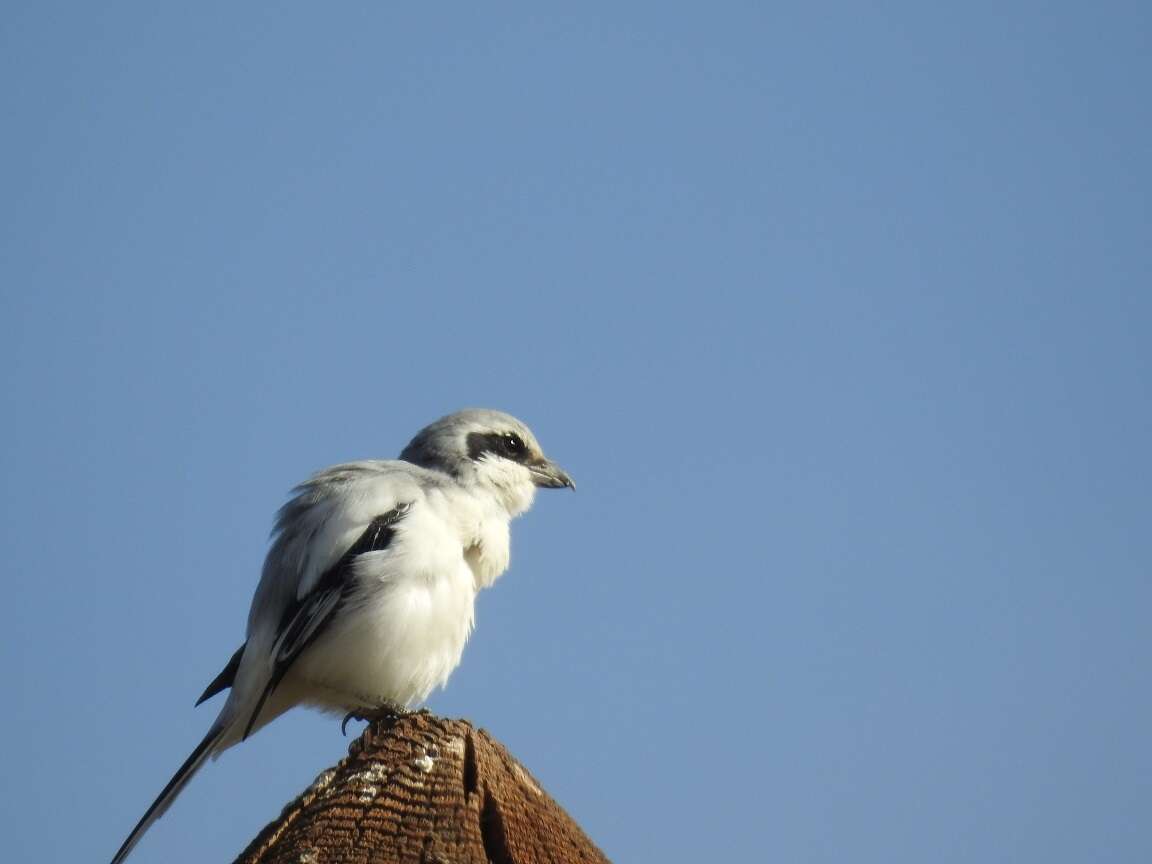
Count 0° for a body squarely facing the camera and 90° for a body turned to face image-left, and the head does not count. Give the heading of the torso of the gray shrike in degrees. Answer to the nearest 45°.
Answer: approximately 270°
